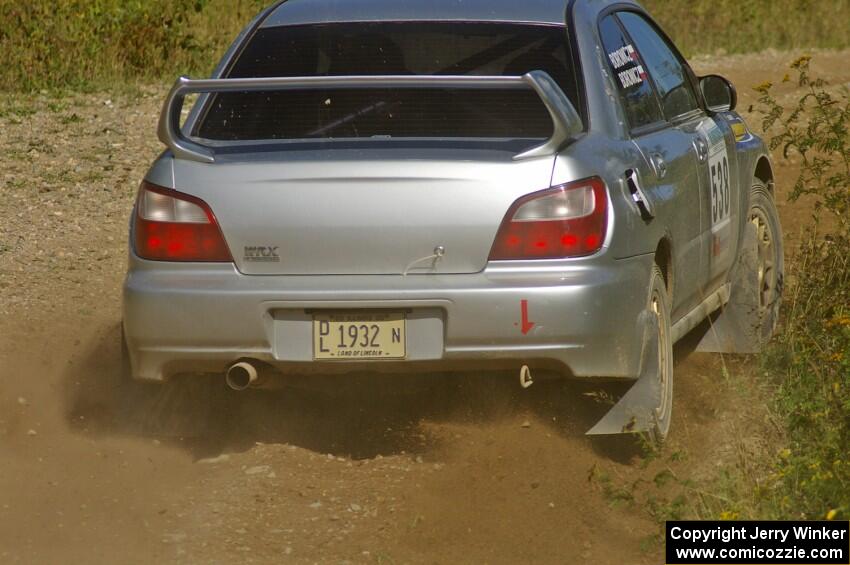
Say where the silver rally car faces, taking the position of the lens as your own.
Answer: facing away from the viewer
